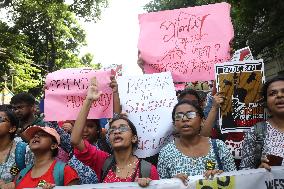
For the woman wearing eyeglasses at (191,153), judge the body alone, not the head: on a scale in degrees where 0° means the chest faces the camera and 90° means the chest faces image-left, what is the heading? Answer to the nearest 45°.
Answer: approximately 0°

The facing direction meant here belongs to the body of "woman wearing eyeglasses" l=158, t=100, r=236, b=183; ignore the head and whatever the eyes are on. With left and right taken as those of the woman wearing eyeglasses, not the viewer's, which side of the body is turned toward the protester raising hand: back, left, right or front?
right
